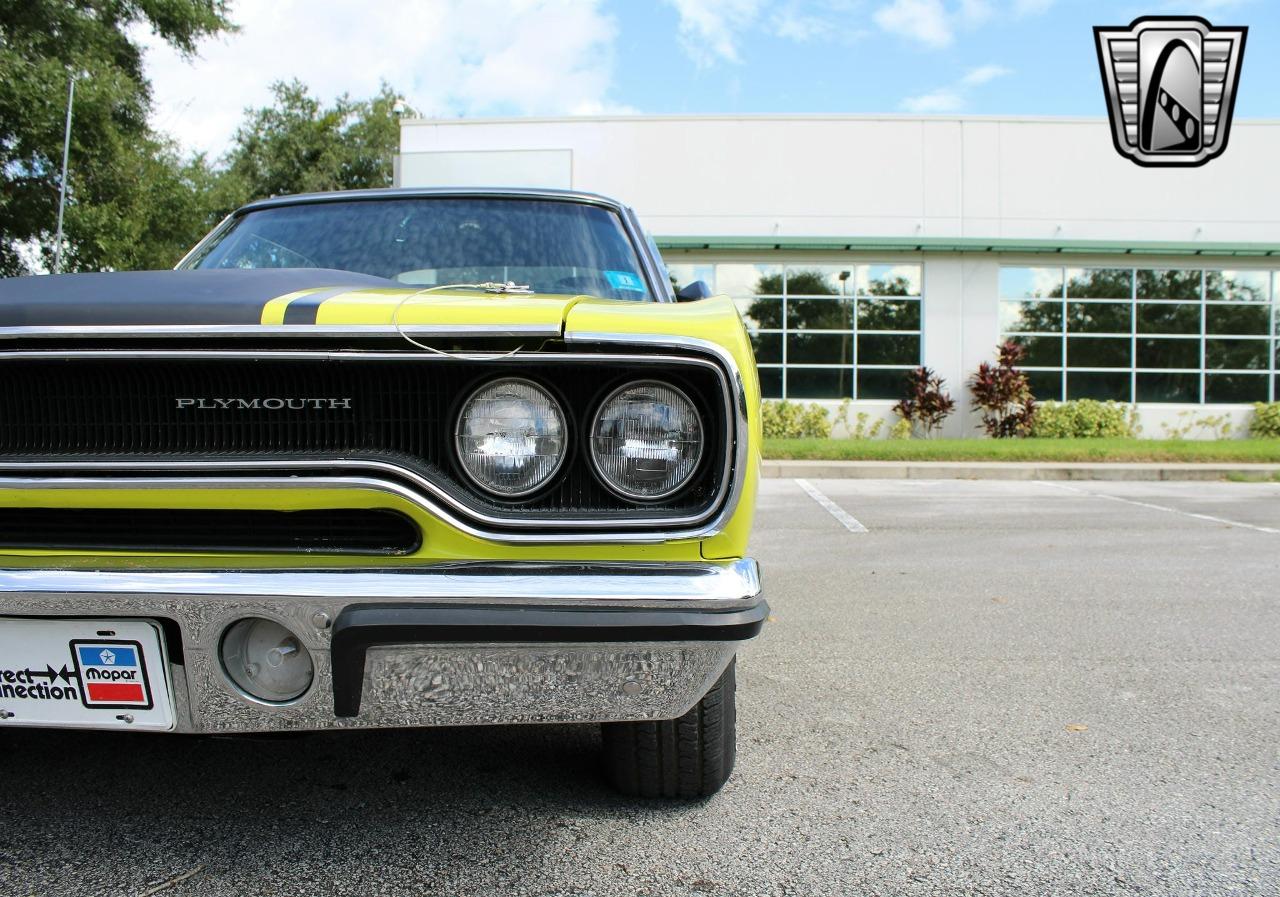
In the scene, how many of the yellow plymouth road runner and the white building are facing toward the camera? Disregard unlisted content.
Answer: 2

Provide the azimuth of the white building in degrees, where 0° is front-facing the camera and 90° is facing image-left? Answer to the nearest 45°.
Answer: approximately 0°

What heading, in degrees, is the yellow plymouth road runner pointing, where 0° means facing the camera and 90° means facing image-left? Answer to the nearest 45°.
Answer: approximately 0°

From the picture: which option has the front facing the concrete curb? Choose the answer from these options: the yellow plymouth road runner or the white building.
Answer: the white building

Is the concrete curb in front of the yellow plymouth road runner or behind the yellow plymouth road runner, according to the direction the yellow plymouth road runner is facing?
behind

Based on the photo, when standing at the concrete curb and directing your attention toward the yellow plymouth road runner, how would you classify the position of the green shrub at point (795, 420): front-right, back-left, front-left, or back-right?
back-right

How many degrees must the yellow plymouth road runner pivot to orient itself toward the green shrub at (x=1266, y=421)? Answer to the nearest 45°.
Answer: approximately 135° to its left
